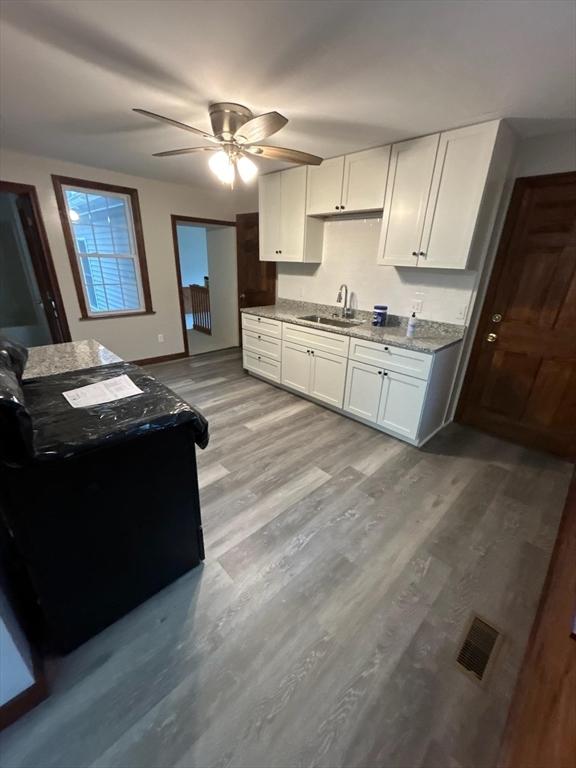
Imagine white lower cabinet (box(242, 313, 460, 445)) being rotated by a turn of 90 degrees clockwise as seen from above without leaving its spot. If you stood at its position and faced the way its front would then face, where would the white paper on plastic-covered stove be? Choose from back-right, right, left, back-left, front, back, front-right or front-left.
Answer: left

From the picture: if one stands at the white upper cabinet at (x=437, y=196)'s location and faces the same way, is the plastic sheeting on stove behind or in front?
in front

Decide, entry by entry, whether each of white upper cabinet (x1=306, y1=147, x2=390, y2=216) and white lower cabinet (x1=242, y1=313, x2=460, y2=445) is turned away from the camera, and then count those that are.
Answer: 0

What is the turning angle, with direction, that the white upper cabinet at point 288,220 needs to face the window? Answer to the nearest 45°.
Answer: approximately 45° to its right

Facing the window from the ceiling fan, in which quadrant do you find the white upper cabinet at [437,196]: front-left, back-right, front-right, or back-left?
back-right

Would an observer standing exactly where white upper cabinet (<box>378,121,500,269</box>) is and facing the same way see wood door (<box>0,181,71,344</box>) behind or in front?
in front

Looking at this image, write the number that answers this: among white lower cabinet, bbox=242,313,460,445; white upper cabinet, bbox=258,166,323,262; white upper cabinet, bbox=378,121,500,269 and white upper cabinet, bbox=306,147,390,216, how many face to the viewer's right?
0

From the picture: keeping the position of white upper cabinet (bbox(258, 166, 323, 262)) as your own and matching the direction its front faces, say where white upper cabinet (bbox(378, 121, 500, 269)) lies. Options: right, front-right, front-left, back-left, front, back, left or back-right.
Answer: left

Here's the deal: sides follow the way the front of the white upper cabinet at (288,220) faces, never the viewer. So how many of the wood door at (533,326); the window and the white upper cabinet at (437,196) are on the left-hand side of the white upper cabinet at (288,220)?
2

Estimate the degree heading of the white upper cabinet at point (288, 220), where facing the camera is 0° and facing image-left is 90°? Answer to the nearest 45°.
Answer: approximately 45°

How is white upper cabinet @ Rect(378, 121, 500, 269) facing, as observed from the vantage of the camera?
facing the viewer and to the left of the viewer

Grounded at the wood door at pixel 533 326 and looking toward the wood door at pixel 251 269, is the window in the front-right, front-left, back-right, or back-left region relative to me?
front-left

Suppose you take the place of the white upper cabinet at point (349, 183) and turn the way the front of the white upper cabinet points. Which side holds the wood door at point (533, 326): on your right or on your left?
on your left

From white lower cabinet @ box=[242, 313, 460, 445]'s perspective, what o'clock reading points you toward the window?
The window is roughly at 2 o'clock from the white lower cabinet.

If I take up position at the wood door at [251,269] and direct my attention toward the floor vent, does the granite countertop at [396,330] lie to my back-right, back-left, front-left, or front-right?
front-left
